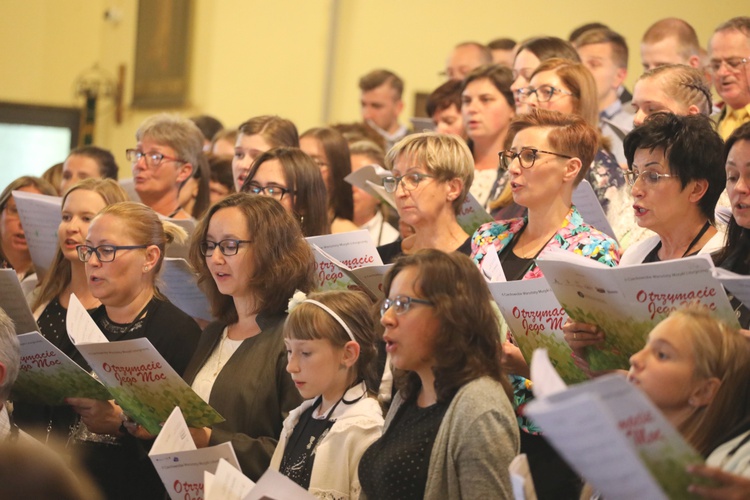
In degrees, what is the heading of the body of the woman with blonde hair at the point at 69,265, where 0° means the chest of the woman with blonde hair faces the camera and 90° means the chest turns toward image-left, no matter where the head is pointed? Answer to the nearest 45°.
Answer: approximately 45°

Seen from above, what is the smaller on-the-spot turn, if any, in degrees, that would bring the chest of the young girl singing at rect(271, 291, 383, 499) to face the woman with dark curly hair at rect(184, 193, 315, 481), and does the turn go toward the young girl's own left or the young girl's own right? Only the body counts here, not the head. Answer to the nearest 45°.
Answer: approximately 90° to the young girl's own right

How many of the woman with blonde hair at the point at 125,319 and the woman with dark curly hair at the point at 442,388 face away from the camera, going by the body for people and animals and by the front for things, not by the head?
0

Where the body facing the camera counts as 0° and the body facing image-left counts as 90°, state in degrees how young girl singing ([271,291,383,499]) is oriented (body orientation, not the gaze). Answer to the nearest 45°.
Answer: approximately 45°

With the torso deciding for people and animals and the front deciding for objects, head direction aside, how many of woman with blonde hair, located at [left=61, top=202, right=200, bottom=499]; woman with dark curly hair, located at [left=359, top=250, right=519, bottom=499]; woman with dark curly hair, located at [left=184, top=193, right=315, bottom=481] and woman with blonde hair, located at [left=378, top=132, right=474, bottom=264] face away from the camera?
0

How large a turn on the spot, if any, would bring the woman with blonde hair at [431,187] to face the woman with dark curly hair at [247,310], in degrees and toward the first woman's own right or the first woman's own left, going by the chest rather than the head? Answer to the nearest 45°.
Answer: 0° — they already face them

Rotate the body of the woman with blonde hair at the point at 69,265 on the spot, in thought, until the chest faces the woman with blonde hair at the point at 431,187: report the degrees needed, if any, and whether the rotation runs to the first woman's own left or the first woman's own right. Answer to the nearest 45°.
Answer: approximately 90° to the first woman's own left

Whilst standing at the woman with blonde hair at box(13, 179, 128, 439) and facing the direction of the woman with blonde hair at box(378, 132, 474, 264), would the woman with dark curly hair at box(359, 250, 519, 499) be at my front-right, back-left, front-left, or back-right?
front-right

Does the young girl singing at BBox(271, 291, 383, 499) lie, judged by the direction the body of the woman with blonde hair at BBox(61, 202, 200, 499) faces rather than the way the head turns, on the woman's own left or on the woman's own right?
on the woman's own left

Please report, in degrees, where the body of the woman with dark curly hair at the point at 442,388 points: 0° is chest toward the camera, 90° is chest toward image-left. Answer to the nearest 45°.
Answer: approximately 45°

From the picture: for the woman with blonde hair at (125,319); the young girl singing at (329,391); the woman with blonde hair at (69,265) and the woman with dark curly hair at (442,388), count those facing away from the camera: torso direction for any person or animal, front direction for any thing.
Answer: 0

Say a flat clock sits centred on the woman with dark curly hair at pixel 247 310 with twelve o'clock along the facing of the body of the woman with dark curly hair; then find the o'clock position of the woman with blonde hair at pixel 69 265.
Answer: The woman with blonde hair is roughly at 3 o'clock from the woman with dark curly hair.

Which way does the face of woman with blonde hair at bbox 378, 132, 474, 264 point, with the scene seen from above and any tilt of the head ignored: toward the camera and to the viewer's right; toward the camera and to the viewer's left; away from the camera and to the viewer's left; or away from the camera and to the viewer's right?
toward the camera and to the viewer's left

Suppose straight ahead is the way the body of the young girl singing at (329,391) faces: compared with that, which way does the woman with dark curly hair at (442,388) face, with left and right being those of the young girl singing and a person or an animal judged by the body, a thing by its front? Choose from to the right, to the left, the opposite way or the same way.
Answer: the same way

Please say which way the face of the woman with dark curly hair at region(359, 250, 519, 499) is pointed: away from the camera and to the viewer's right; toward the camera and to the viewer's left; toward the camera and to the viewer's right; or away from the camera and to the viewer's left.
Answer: toward the camera and to the viewer's left

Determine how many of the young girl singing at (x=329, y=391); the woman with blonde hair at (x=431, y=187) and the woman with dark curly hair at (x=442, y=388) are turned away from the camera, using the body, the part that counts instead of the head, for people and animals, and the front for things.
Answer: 0

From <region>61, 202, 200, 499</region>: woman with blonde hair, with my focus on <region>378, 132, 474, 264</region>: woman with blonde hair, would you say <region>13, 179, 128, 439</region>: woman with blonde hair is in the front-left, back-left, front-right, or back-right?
back-left
